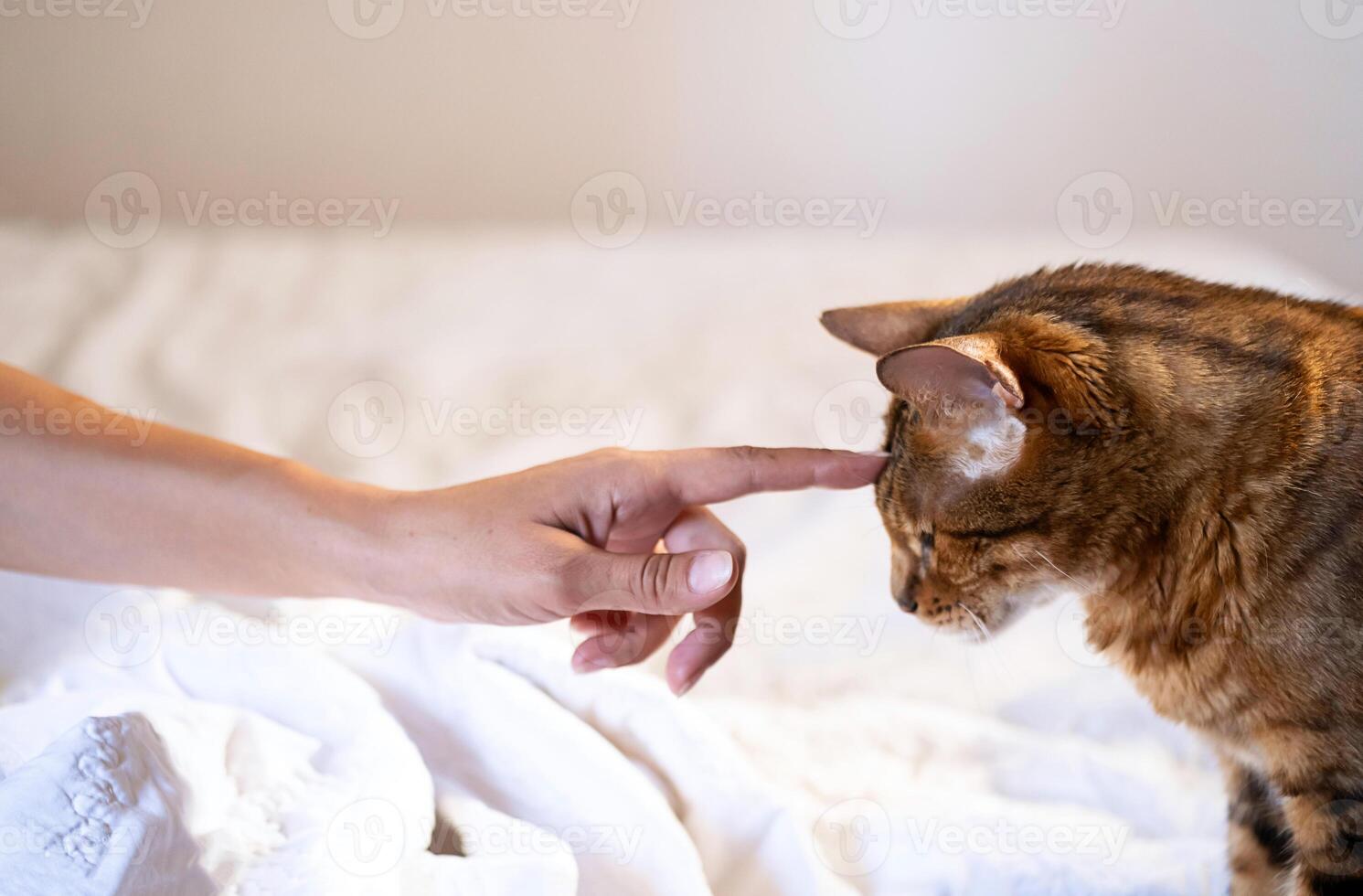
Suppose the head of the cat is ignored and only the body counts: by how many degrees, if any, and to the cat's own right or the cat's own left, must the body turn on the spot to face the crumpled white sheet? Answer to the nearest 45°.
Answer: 0° — it already faces it

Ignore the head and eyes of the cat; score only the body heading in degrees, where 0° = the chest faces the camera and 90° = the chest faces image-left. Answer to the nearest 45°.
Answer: approximately 90°
